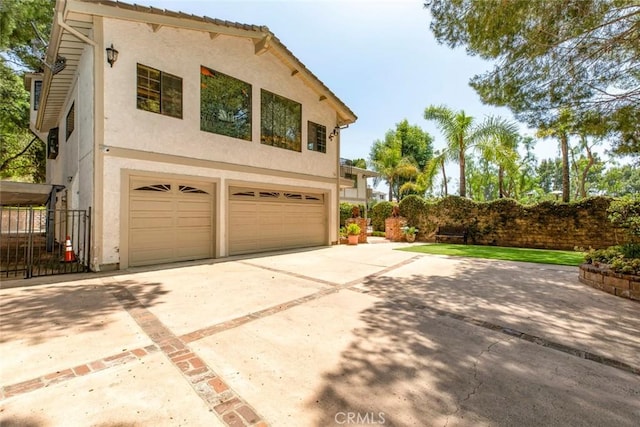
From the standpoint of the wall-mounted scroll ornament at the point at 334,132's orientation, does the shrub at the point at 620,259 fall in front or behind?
in front

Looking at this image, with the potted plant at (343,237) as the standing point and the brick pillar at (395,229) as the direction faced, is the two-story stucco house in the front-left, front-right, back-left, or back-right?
back-right

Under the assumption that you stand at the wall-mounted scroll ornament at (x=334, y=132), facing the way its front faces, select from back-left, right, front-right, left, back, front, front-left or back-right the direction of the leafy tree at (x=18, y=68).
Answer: back-right

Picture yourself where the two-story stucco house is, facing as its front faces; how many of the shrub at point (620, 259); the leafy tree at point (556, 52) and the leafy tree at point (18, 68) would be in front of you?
2

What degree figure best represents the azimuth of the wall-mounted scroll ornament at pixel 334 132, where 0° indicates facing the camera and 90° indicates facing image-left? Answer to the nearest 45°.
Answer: approximately 315°

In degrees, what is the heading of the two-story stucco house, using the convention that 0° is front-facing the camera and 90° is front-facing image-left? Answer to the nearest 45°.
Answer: approximately 315°

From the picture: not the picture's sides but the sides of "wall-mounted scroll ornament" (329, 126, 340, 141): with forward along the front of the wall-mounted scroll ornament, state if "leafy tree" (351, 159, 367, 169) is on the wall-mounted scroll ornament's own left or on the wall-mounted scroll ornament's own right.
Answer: on the wall-mounted scroll ornament's own left

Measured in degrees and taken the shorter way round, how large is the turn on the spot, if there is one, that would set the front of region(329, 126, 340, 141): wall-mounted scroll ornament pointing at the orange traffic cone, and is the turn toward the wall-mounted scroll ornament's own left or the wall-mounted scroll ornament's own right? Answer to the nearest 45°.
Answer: approximately 90° to the wall-mounted scroll ornament's own right

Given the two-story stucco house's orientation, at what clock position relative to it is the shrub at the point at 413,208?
The shrub is roughly at 10 o'clock from the two-story stucco house.

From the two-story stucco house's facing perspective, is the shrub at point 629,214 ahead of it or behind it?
ahead

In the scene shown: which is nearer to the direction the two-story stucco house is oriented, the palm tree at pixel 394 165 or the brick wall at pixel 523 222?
the brick wall

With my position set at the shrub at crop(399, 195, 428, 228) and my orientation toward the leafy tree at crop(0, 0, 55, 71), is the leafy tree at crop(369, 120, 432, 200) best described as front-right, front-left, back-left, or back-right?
back-right

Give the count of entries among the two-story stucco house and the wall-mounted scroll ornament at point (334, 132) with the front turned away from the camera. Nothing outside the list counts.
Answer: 0

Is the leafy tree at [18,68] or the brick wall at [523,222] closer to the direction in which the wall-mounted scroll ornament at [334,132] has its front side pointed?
the brick wall
